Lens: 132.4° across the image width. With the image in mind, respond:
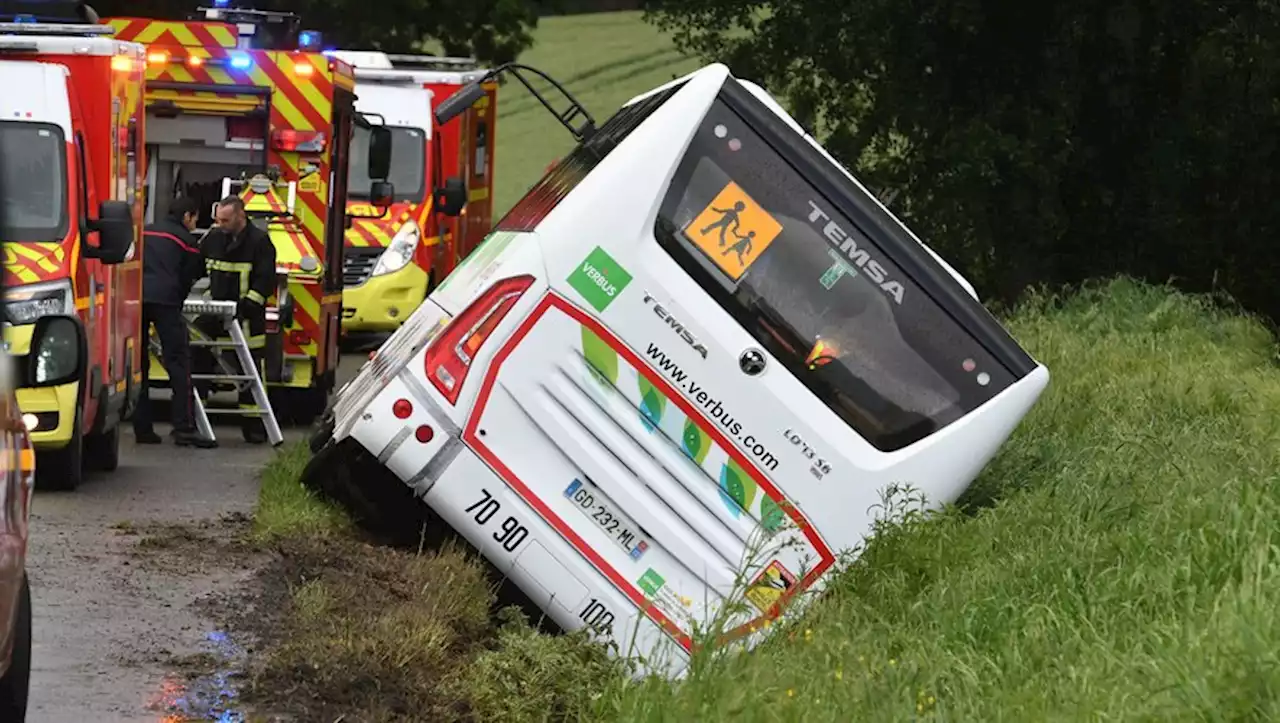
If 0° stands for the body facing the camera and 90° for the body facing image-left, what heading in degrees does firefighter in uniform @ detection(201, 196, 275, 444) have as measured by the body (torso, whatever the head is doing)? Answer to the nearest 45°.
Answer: approximately 45°

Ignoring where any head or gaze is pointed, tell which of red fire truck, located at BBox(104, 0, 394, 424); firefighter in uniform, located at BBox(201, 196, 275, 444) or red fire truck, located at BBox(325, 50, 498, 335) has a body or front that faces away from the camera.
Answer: red fire truck, located at BBox(104, 0, 394, 424)

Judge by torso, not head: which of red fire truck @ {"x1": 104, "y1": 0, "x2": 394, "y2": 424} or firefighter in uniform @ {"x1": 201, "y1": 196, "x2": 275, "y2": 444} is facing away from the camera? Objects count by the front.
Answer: the red fire truck

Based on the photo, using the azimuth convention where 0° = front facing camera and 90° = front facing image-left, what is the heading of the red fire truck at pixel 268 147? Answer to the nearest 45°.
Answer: approximately 180°

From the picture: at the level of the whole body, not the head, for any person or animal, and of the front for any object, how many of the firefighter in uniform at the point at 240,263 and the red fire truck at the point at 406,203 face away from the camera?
0

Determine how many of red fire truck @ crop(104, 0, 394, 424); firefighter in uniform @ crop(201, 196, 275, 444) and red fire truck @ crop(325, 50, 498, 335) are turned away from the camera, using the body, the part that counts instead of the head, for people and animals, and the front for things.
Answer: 1

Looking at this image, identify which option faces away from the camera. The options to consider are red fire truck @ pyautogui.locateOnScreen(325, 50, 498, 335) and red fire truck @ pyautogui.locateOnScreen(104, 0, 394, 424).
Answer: red fire truck @ pyautogui.locateOnScreen(104, 0, 394, 424)

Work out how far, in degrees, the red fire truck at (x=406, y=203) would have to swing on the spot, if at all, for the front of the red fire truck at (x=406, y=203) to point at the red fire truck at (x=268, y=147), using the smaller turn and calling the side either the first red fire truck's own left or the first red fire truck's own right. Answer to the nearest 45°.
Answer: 0° — it already faces it
